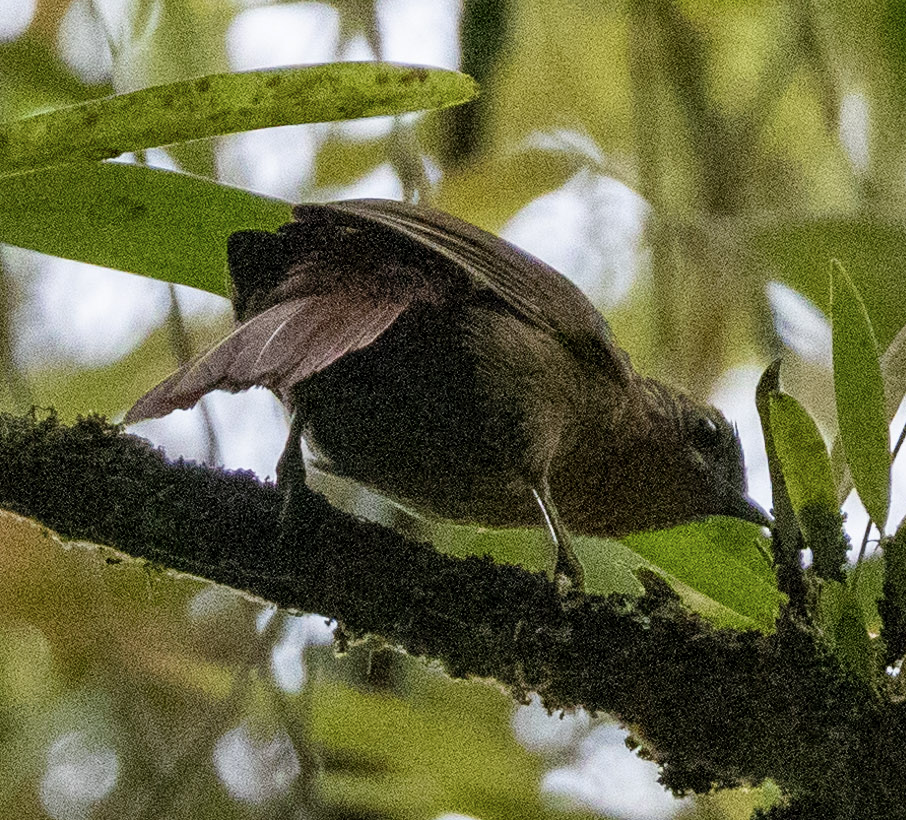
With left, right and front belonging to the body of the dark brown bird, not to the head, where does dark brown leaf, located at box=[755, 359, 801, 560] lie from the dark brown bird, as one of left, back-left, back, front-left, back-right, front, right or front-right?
front-right

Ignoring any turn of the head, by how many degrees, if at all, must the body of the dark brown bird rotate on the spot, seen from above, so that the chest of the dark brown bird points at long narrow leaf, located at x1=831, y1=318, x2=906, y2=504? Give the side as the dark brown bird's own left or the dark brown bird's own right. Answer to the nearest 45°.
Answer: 0° — it already faces it

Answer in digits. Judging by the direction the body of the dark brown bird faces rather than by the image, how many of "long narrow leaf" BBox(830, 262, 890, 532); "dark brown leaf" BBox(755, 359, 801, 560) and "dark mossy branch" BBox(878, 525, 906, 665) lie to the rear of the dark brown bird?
0

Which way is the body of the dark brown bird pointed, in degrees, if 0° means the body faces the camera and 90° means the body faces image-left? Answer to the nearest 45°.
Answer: approximately 270°

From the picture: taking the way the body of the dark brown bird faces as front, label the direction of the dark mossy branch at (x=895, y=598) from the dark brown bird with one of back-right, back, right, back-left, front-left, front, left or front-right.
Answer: front-right

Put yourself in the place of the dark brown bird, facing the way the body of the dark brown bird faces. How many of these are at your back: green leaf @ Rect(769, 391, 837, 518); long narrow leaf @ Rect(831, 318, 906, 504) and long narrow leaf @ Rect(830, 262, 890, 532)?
0

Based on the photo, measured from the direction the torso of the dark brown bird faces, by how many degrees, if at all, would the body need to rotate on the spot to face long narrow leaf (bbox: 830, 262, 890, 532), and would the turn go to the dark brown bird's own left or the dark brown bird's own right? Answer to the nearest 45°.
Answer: approximately 45° to the dark brown bird's own right

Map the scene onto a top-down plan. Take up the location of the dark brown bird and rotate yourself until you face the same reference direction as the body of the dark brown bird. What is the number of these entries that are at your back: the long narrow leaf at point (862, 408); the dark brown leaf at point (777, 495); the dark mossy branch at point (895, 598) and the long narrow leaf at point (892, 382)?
0

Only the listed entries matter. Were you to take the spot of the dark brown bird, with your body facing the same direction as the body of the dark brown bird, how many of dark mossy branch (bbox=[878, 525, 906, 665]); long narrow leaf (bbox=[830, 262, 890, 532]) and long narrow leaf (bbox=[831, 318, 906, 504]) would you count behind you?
0
